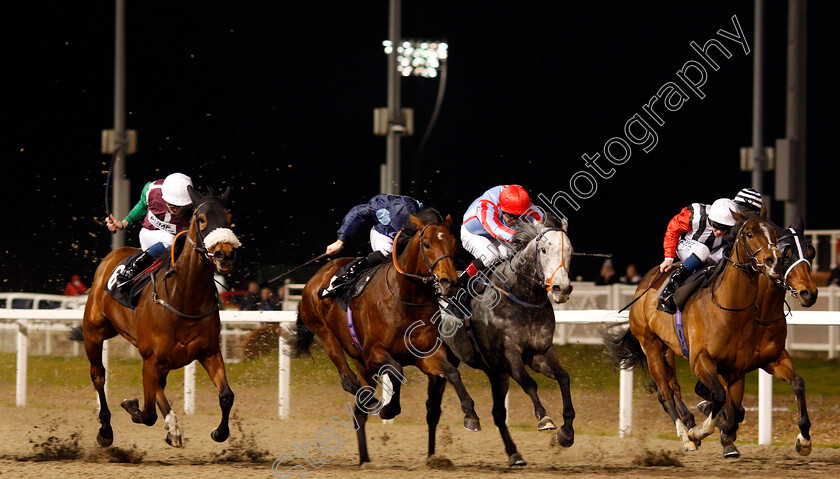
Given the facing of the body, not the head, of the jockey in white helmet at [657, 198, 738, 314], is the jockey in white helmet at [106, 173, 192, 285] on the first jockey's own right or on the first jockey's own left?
on the first jockey's own right

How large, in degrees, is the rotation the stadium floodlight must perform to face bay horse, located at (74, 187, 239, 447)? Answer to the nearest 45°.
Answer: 0° — it already faces it

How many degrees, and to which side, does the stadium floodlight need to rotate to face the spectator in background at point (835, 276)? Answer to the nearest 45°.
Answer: approximately 45° to its left

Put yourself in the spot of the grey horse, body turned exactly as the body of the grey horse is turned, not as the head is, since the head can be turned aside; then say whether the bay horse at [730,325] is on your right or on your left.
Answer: on your left

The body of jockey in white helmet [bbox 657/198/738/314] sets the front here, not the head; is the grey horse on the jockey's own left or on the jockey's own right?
on the jockey's own right

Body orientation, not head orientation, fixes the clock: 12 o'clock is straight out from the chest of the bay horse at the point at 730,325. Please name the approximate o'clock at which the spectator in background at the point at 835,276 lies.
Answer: The spectator in background is roughly at 8 o'clock from the bay horse.

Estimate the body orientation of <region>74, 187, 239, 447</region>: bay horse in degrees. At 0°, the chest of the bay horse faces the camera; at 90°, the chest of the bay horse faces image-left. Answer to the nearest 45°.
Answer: approximately 315°

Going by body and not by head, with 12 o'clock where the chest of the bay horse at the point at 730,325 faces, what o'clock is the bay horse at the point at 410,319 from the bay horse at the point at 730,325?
the bay horse at the point at 410,319 is roughly at 4 o'clock from the bay horse at the point at 730,325.

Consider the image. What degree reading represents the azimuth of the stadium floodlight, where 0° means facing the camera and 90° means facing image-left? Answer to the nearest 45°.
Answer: approximately 0°

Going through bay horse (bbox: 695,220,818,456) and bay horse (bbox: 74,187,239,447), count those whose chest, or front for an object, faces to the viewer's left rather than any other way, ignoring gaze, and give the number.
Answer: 0
